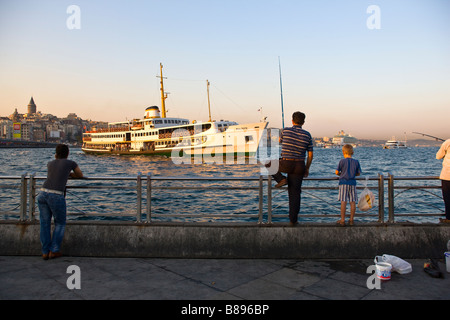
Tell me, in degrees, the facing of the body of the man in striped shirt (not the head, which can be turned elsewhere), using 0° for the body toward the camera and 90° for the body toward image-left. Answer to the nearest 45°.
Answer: approximately 180°

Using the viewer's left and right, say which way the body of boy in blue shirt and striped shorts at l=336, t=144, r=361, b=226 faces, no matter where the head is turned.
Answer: facing away from the viewer

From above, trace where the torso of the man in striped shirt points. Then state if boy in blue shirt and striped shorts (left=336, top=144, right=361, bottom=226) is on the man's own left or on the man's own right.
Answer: on the man's own right

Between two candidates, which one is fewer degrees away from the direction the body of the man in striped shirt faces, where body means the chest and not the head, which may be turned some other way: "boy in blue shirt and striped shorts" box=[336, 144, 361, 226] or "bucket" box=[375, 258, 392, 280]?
the boy in blue shirt and striped shorts

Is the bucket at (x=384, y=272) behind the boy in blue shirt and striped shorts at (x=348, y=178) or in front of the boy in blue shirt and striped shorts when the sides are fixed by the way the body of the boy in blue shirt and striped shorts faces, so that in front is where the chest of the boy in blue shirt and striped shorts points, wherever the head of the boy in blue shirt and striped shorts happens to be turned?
behind

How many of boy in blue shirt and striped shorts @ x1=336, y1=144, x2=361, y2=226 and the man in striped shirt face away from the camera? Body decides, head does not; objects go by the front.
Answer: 2

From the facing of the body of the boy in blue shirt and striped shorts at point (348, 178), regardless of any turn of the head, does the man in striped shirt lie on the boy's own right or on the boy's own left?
on the boy's own left
